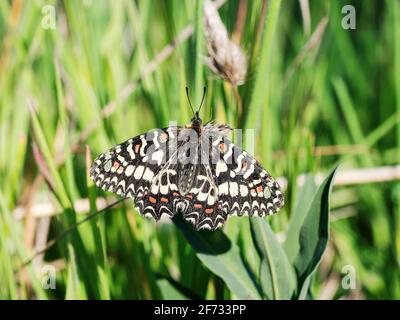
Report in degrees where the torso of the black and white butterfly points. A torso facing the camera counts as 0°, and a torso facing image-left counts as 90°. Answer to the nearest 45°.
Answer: approximately 180°
